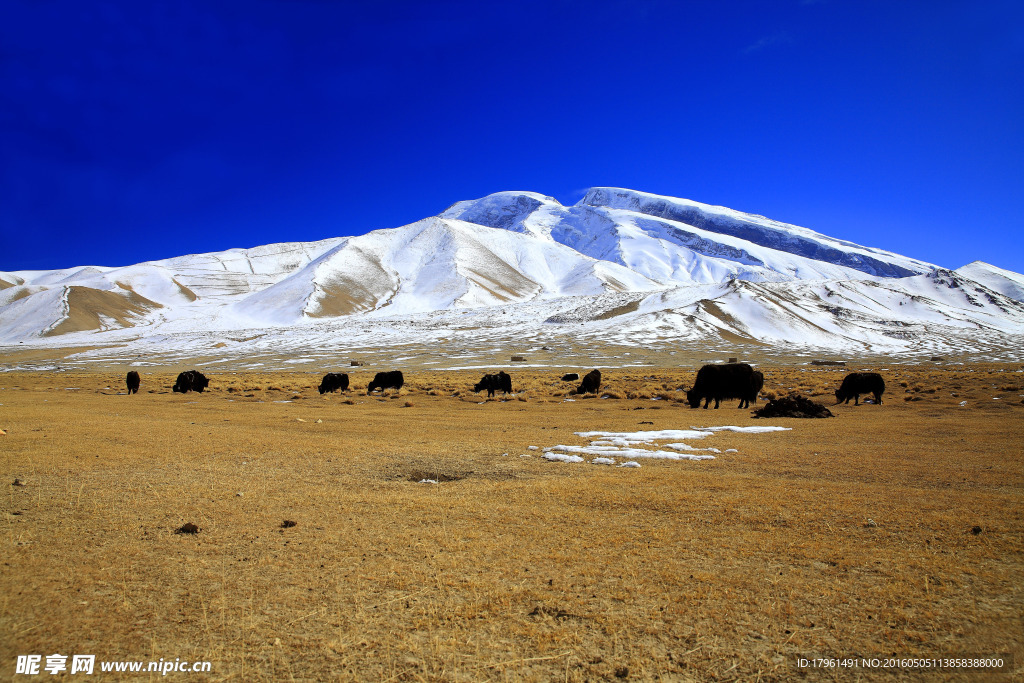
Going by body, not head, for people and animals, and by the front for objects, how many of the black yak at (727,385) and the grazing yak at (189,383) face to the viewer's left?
2

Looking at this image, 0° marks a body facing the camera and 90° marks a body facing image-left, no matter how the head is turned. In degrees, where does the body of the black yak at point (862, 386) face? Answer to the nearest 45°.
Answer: approximately 90°

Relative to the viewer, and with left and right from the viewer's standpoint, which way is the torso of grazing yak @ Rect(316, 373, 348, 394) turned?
facing to the left of the viewer

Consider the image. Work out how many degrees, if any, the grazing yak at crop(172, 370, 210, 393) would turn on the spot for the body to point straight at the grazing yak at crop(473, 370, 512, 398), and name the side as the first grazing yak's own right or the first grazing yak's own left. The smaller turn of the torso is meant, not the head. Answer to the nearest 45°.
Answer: approximately 135° to the first grazing yak's own left

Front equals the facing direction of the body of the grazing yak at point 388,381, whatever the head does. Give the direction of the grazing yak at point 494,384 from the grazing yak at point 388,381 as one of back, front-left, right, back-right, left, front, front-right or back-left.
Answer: back-left

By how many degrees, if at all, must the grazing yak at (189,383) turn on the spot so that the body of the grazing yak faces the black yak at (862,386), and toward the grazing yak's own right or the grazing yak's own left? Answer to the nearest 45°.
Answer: approximately 135° to the grazing yak's own left

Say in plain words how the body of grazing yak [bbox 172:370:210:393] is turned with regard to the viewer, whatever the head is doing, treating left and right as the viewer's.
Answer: facing to the left of the viewer

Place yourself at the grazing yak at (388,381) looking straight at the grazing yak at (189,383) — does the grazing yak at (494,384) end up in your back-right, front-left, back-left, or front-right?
back-left

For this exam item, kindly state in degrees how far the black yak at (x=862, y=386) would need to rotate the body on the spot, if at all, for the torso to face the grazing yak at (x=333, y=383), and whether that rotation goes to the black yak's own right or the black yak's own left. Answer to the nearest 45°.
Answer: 0° — it already faces it

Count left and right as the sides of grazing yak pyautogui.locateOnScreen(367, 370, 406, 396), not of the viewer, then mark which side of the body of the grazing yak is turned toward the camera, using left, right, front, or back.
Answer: left

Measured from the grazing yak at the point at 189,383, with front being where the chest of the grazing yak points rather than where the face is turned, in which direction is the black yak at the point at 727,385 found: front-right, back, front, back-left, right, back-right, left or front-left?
back-left
